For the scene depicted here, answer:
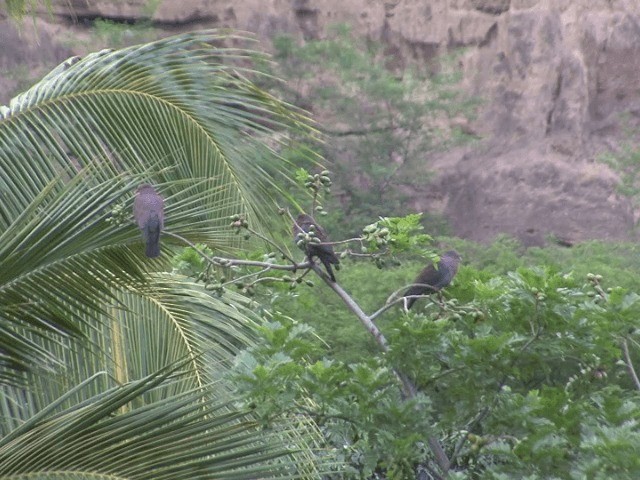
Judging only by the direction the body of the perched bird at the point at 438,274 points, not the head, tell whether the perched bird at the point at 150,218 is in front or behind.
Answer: behind

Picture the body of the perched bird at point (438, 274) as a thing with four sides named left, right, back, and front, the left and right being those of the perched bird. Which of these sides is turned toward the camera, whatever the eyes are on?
right

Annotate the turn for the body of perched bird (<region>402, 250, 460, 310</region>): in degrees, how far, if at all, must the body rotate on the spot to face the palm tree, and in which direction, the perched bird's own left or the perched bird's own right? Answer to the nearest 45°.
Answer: approximately 180°
